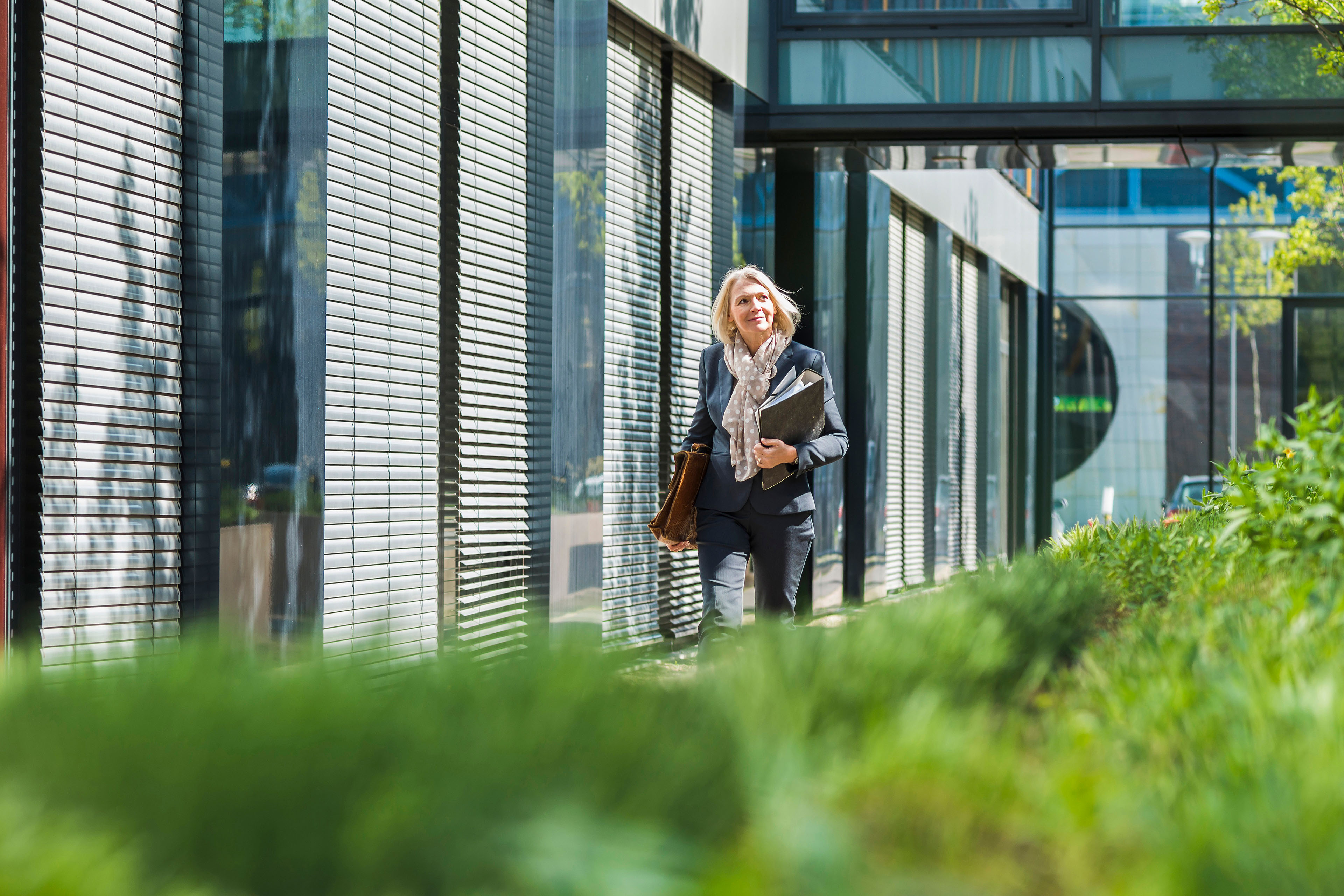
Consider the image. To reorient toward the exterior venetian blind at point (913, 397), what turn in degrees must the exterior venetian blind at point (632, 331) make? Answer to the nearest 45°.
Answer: approximately 90° to its left

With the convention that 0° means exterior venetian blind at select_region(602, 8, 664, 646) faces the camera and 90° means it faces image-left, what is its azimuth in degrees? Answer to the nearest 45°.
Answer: approximately 315°

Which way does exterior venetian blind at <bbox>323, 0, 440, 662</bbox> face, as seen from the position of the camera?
facing the viewer and to the right of the viewer

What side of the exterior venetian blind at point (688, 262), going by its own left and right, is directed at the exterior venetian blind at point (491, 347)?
right

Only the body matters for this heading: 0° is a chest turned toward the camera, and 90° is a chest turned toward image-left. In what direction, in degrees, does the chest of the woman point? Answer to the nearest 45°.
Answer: approximately 0°

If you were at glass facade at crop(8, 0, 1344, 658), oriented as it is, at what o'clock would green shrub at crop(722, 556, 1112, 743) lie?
The green shrub is roughly at 1 o'clock from the glass facade.

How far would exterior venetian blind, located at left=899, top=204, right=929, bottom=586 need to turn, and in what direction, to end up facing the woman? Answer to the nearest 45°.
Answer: approximately 45° to its right

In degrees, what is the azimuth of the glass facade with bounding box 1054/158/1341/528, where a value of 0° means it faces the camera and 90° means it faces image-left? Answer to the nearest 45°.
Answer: approximately 0°

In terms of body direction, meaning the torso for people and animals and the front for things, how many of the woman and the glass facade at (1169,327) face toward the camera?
2

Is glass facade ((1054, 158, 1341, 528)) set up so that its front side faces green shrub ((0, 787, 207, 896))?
yes

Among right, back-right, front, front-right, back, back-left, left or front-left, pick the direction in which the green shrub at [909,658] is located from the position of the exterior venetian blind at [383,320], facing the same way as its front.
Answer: front-right

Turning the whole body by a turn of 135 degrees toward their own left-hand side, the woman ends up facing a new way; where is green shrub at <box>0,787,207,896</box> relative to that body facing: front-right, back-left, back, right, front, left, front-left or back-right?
back-right

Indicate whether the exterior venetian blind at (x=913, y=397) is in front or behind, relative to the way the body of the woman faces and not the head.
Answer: behind
